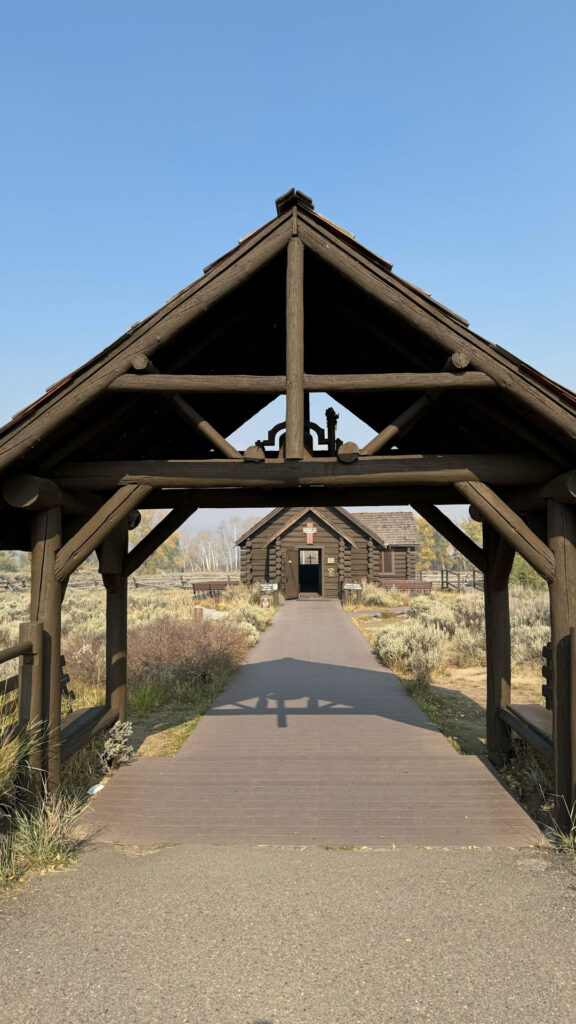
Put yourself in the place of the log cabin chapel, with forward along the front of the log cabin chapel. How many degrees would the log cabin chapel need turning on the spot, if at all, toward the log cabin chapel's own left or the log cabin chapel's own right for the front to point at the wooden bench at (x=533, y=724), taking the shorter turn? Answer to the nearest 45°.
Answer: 0° — it already faces it

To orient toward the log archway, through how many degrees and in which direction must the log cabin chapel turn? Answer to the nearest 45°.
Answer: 0° — it already faces it

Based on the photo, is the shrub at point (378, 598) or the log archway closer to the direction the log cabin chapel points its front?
the log archway

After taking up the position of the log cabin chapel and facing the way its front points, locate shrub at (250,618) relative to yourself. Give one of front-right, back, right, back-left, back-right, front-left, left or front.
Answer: front

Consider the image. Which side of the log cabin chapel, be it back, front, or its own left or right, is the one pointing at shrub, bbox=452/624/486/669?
front

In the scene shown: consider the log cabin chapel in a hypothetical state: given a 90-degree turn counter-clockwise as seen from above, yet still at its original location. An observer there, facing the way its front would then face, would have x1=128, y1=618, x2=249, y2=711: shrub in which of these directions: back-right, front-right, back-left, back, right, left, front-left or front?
right

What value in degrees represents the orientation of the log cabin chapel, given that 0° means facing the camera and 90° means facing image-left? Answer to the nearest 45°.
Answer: approximately 0°

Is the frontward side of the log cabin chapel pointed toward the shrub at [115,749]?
yes

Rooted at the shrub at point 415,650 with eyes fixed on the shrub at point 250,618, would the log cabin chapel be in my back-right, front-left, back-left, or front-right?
front-right

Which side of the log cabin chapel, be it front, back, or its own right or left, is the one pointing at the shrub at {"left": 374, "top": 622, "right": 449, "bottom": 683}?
front

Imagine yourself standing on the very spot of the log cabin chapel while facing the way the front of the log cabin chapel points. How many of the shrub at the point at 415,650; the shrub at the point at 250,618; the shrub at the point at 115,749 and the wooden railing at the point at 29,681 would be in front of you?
4

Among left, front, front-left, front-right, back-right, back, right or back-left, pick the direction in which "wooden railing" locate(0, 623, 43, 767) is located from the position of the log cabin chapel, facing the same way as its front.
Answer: front

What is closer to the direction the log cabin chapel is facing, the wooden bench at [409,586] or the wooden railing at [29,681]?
the wooden railing
